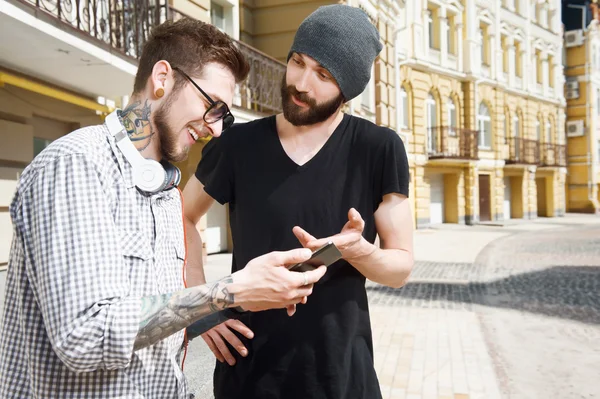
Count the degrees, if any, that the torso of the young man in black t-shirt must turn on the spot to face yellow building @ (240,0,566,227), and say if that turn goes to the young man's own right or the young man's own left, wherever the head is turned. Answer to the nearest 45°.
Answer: approximately 180°

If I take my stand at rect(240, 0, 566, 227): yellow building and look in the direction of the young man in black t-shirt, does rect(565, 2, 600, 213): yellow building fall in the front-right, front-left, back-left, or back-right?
back-left

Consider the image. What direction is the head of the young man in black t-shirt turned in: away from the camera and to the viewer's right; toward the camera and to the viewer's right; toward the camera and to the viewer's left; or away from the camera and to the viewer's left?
toward the camera and to the viewer's left

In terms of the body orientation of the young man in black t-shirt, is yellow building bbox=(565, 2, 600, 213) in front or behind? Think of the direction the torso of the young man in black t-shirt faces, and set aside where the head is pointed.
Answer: behind

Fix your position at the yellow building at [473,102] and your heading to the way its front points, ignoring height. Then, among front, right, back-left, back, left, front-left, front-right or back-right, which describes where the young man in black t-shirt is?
front-right

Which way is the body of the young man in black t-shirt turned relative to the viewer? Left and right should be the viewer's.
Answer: facing the viewer

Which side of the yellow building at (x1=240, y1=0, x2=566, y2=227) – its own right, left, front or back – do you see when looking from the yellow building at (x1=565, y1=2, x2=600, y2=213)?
left

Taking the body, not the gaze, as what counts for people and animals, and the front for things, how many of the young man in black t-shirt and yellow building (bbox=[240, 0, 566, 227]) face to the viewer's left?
0

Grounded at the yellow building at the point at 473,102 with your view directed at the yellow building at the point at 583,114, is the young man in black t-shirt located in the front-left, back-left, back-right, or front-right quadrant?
back-right
